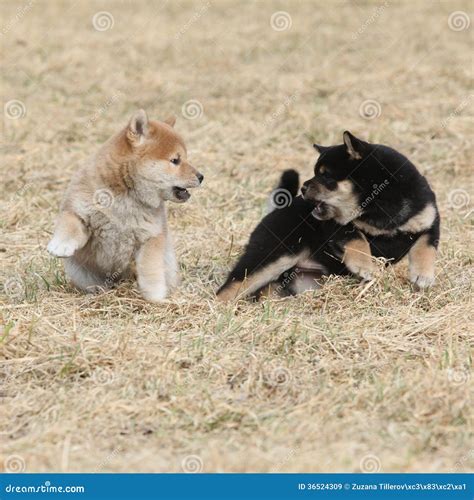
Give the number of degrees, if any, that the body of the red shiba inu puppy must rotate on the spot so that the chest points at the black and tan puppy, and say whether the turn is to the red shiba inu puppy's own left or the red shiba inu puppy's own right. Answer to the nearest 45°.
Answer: approximately 45° to the red shiba inu puppy's own left

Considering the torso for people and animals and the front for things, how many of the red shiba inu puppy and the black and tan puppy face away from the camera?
0

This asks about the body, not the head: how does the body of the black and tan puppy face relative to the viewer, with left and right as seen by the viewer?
facing the viewer and to the right of the viewer

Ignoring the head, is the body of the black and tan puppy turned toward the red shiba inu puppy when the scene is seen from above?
no

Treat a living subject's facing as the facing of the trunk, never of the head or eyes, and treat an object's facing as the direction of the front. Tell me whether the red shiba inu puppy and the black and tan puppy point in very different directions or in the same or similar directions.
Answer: same or similar directions
